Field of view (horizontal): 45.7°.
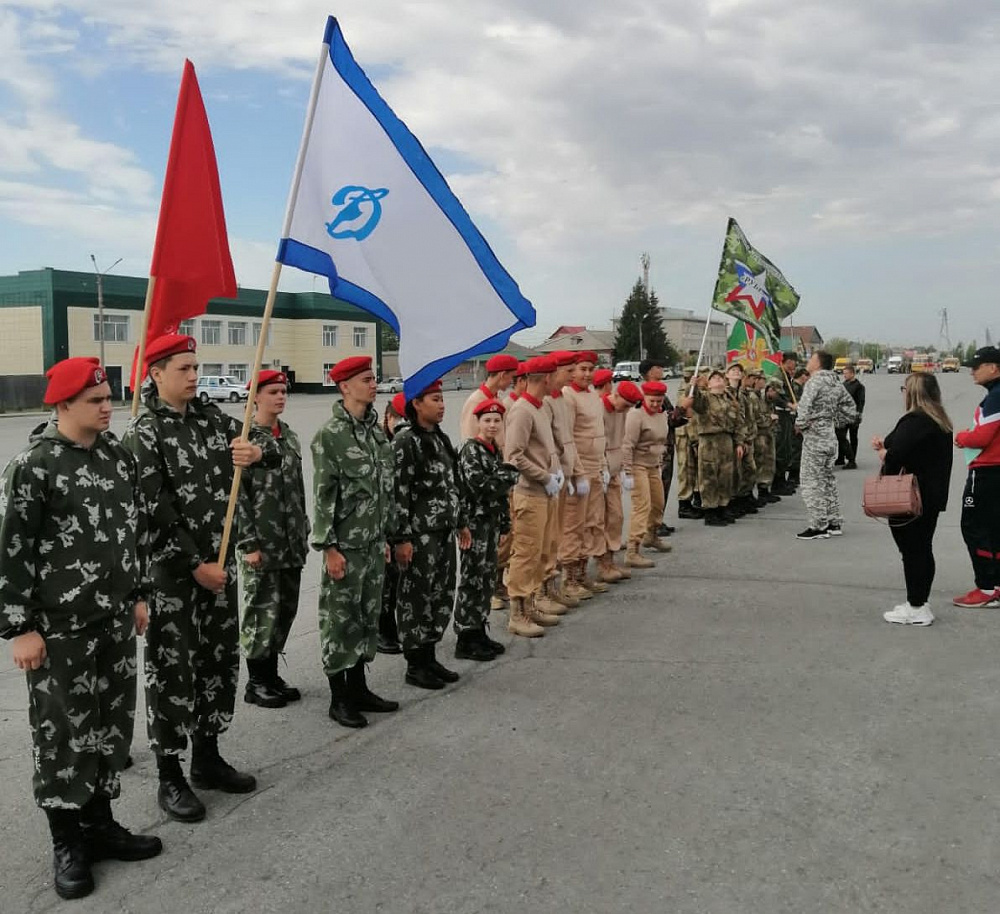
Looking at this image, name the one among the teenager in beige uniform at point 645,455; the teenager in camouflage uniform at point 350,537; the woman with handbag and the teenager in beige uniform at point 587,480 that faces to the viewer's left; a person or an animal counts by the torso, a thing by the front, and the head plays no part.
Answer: the woman with handbag

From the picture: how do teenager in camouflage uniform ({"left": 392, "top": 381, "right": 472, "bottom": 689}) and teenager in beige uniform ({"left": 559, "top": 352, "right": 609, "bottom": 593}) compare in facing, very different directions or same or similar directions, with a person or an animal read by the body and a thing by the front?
same or similar directions

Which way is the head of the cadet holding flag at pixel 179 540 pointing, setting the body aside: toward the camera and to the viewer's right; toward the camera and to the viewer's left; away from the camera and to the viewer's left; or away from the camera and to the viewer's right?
toward the camera and to the viewer's right

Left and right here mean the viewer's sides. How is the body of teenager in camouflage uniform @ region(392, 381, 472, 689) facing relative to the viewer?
facing the viewer and to the right of the viewer

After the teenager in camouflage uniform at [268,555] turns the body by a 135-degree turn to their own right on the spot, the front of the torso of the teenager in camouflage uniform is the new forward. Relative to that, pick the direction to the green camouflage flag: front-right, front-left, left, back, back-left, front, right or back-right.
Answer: back-right

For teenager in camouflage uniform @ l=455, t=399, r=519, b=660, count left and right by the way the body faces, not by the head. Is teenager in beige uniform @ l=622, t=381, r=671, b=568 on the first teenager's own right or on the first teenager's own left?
on the first teenager's own left

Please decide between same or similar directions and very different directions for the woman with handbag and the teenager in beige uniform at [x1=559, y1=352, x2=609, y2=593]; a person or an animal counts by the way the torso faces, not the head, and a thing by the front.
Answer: very different directions

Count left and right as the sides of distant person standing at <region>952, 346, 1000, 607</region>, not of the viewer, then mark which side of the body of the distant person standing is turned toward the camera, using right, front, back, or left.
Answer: left

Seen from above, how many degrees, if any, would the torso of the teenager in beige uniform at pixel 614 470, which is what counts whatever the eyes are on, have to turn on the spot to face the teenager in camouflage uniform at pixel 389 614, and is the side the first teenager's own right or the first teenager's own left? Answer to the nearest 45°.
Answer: approximately 90° to the first teenager's own right

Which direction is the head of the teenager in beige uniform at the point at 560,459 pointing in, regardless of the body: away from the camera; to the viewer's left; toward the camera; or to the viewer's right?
to the viewer's right

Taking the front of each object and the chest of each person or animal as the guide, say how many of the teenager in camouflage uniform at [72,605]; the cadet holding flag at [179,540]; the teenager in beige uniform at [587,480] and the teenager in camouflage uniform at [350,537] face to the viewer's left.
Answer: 0

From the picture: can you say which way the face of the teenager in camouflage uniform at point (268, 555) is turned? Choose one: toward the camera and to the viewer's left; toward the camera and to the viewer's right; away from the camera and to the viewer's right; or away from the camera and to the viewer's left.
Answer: toward the camera and to the viewer's right

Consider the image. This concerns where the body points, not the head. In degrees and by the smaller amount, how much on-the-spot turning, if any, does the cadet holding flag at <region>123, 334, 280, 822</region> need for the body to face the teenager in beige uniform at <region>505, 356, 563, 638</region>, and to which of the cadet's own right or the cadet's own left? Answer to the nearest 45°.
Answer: approximately 90° to the cadet's own left

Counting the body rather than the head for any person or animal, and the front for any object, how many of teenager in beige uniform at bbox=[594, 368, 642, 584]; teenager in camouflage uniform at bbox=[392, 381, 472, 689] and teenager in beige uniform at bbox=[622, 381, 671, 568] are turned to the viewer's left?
0

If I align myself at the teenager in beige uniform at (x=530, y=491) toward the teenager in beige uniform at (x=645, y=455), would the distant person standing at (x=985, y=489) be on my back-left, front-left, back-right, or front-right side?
front-right

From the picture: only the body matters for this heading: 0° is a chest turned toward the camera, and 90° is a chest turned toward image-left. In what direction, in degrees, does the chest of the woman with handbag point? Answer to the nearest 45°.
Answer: approximately 90°

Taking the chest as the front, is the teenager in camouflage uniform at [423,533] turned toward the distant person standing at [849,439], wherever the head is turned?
no

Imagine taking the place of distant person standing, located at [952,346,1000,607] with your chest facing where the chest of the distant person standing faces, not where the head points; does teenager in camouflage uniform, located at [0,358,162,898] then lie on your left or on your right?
on your left

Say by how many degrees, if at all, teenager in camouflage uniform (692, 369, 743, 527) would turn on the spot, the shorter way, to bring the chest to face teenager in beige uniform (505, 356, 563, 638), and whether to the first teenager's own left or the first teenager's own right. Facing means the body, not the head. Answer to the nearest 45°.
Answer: approximately 45° to the first teenager's own right

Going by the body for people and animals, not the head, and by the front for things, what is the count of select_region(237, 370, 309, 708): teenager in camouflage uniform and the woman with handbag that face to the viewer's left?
1

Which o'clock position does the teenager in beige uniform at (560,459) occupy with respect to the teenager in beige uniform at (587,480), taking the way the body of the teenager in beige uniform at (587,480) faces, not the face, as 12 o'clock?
the teenager in beige uniform at (560,459) is roughly at 2 o'clock from the teenager in beige uniform at (587,480).
